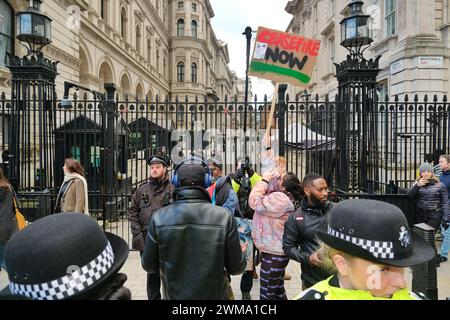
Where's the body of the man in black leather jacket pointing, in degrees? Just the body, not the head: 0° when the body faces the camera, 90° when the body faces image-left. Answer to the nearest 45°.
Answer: approximately 180°

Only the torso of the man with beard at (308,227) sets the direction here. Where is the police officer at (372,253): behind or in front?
in front

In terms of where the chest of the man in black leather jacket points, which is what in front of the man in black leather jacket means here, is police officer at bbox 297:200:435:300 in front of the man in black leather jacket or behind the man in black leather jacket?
behind

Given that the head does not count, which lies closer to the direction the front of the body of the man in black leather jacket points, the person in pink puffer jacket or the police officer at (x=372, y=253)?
the person in pink puffer jacket

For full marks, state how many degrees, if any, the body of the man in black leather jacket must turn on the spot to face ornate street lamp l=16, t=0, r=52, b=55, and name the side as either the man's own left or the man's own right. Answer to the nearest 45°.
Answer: approximately 45° to the man's own left

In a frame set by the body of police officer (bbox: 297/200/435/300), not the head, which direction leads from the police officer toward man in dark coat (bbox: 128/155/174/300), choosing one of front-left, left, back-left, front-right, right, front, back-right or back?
back

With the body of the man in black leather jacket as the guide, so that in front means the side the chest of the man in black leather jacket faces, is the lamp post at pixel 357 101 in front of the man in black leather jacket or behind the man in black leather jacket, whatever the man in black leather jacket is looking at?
in front

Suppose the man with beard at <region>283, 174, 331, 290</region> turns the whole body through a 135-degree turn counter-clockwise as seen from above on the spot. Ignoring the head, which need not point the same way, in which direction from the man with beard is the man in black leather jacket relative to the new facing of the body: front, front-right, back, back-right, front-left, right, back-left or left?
back-left
